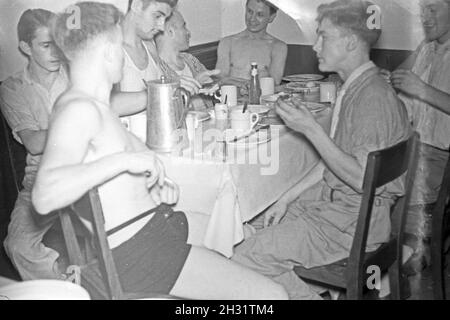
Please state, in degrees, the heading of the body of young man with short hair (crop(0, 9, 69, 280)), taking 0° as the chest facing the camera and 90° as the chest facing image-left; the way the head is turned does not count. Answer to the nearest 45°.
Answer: approximately 315°

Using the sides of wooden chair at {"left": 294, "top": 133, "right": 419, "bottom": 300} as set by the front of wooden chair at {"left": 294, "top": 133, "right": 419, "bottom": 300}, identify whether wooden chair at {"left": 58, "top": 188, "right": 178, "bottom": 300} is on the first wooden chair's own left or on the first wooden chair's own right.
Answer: on the first wooden chair's own left

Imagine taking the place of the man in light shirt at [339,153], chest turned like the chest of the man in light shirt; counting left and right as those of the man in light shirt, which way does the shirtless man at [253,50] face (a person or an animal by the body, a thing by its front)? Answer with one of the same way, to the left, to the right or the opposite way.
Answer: to the left

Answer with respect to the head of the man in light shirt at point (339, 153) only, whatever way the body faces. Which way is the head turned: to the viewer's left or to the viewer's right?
to the viewer's left

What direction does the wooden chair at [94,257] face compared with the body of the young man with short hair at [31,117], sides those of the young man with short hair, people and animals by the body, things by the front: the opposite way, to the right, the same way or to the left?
to the left

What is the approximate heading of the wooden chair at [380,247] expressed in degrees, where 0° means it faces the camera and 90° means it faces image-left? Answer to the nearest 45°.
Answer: approximately 135°
